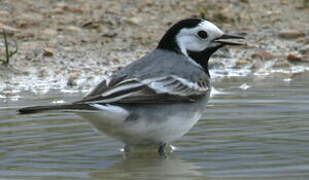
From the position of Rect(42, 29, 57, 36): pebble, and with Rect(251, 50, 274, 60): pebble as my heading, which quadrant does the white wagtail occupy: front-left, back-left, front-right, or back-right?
front-right

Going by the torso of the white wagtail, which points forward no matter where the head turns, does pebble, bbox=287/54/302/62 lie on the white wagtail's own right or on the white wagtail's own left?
on the white wagtail's own left

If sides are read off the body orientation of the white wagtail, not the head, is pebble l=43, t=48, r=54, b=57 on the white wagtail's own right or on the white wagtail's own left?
on the white wagtail's own left

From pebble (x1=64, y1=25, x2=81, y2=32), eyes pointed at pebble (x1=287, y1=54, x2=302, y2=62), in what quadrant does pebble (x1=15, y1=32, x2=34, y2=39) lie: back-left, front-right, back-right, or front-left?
back-right

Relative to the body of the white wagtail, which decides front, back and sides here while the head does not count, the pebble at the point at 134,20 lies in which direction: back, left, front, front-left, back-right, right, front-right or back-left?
left

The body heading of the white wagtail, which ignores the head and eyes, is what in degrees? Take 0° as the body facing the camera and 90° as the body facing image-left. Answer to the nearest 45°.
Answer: approximately 270°

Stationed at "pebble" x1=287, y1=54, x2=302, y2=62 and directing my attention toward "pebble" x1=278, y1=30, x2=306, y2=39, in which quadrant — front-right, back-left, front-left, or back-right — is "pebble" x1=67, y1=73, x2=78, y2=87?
back-left

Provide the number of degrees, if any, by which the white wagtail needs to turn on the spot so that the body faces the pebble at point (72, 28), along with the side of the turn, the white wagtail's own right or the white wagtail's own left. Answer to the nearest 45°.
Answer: approximately 90° to the white wagtail's own left
